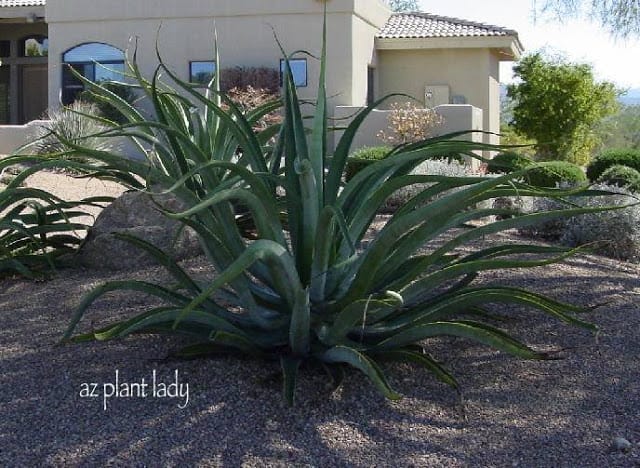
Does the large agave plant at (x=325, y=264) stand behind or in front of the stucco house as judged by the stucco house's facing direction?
in front

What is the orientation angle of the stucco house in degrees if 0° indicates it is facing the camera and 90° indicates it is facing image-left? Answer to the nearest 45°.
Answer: approximately 0°

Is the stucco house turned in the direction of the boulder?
yes

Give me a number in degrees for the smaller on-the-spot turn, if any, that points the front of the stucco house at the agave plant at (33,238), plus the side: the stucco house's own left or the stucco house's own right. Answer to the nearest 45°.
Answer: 0° — it already faces it

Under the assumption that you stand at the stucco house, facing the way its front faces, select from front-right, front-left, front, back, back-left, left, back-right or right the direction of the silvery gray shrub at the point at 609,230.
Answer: front

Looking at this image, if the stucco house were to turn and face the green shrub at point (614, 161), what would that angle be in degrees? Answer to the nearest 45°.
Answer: approximately 45° to its left

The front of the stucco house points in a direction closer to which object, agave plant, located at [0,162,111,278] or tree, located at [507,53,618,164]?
the agave plant

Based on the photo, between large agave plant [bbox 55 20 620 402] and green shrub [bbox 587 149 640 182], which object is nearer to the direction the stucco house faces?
the large agave plant

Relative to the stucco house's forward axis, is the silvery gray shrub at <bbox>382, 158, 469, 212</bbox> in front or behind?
in front

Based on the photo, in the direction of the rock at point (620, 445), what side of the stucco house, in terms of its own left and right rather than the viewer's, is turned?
front

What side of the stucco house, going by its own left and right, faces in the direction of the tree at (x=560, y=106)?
left
